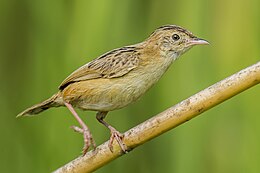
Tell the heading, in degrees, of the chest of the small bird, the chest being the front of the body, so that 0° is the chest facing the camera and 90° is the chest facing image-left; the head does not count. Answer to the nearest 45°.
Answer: approximately 270°
